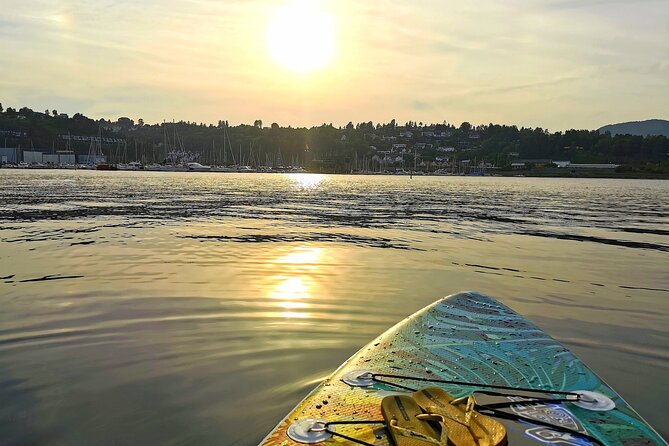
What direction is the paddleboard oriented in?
away from the camera
